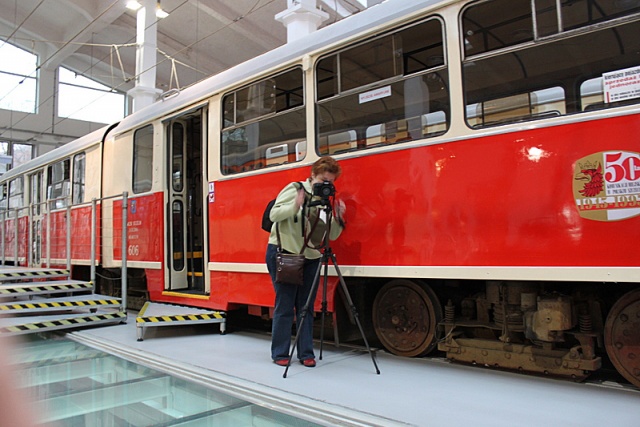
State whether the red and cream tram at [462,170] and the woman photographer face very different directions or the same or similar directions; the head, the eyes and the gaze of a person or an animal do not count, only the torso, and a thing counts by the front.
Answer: same or similar directions

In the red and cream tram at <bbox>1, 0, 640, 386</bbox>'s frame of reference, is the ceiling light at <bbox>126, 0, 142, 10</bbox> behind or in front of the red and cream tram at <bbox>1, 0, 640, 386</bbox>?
behind

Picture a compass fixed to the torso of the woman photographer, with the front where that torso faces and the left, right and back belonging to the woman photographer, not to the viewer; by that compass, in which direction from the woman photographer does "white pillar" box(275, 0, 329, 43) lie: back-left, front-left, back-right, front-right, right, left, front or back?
back-left

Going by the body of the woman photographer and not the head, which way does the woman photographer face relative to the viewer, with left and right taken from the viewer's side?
facing the viewer and to the right of the viewer

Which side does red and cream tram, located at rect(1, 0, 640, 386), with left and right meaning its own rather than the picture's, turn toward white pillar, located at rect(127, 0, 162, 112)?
back
